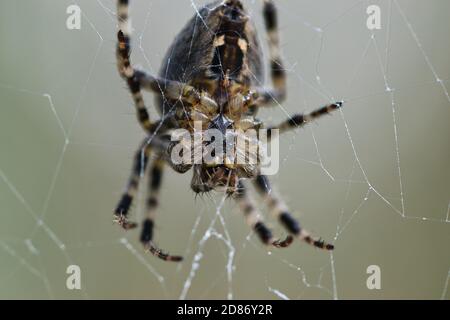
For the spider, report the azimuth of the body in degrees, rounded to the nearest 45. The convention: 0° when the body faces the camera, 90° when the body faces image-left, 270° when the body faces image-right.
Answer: approximately 0°
